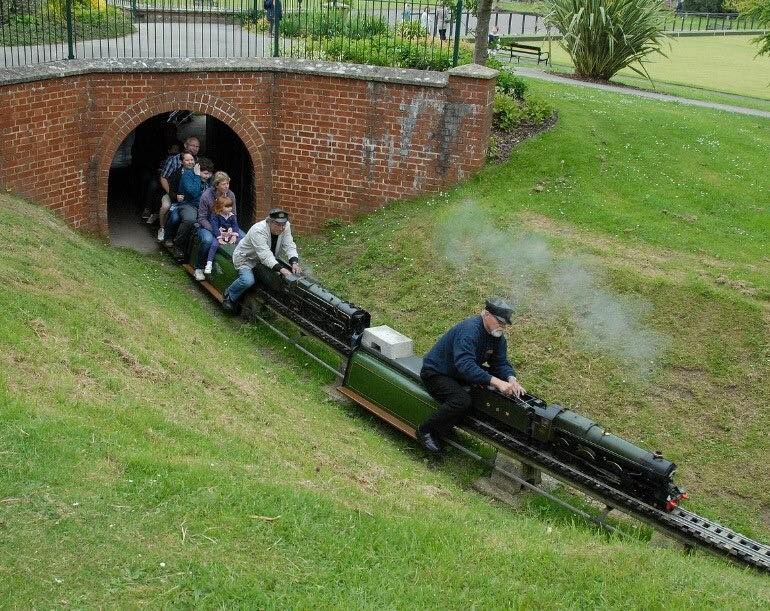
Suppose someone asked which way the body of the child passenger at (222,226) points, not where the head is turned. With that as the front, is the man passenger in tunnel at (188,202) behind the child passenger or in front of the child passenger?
behind

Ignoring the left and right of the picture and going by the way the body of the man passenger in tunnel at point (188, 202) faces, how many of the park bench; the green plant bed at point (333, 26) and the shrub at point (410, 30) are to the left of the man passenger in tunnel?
3

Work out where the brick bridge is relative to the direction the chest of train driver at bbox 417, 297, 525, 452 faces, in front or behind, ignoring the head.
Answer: behind

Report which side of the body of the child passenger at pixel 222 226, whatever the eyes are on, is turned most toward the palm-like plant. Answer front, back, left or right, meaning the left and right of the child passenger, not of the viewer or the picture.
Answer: left

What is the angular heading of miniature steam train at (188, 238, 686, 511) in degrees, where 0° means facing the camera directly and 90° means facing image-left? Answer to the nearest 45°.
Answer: approximately 315°

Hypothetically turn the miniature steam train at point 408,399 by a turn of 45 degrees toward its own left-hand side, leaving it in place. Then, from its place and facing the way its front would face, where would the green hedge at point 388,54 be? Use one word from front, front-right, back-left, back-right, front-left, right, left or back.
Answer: left

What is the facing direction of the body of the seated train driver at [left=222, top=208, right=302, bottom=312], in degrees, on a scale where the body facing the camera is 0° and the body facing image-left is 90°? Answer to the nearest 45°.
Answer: approximately 315°

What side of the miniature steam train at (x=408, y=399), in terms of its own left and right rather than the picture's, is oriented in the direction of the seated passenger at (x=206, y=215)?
back

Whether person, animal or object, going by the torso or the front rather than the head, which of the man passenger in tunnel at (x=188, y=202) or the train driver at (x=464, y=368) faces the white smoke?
the man passenger in tunnel

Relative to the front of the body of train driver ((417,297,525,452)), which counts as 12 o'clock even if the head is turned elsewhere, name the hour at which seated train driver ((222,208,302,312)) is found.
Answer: The seated train driver is roughly at 6 o'clock from the train driver.
